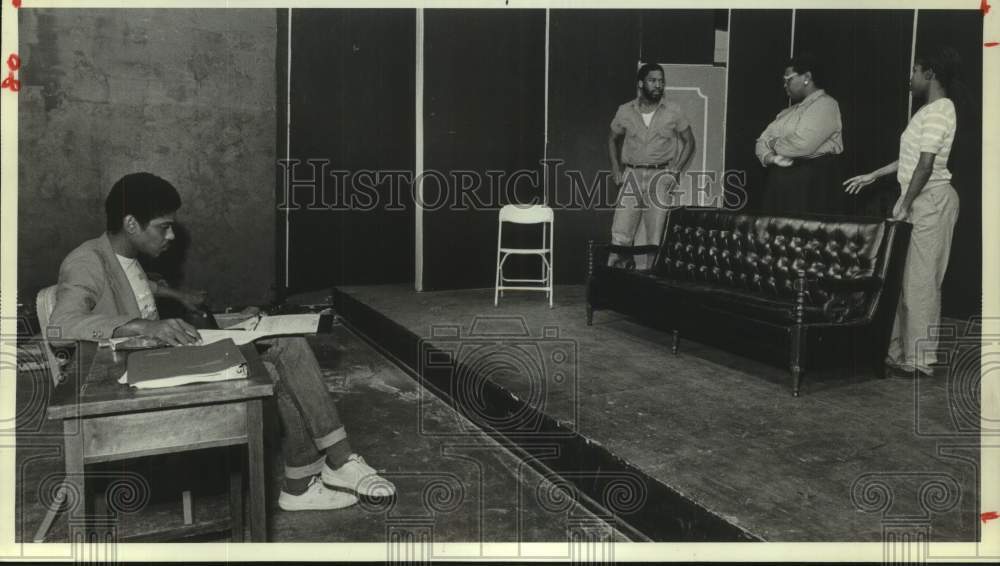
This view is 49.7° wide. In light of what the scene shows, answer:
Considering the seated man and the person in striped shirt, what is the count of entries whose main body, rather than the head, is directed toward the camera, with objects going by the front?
0

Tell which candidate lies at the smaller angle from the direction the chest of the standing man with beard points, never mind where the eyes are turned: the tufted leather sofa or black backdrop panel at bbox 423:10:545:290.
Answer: the tufted leather sofa

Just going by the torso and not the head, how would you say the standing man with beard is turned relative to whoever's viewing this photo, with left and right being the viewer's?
facing the viewer

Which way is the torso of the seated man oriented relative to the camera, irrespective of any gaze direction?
to the viewer's right

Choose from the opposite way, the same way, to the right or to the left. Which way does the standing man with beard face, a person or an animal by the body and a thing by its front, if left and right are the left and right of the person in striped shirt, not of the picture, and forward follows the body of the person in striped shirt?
to the left

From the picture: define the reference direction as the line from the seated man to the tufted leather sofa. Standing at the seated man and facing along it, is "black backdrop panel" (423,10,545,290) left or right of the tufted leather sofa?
left

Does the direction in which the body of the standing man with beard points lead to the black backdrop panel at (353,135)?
no

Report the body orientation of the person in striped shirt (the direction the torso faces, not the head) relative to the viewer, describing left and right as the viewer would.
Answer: facing to the left of the viewer

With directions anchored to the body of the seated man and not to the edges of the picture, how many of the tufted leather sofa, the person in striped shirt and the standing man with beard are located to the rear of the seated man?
0

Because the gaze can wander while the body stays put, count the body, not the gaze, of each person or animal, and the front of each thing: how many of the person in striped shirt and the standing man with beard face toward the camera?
1

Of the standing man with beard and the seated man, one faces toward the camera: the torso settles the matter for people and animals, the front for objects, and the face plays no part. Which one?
the standing man with beard

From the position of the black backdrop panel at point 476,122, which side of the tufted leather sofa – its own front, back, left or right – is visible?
right

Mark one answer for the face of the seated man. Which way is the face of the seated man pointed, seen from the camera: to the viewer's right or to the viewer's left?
to the viewer's right

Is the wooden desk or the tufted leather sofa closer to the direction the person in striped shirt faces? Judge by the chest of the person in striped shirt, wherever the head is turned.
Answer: the tufted leather sofa

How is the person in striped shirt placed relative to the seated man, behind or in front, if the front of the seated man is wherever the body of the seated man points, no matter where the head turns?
in front

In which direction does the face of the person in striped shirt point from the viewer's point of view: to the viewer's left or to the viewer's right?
to the viewer's left

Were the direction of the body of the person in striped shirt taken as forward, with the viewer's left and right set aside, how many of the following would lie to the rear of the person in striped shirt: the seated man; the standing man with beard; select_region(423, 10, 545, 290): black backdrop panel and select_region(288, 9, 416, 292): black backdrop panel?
0

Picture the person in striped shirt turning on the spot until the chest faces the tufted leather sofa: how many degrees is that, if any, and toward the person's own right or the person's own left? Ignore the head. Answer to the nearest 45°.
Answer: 0° — they already face it

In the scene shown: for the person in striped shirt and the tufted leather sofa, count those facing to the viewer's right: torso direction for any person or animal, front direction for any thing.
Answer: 0
